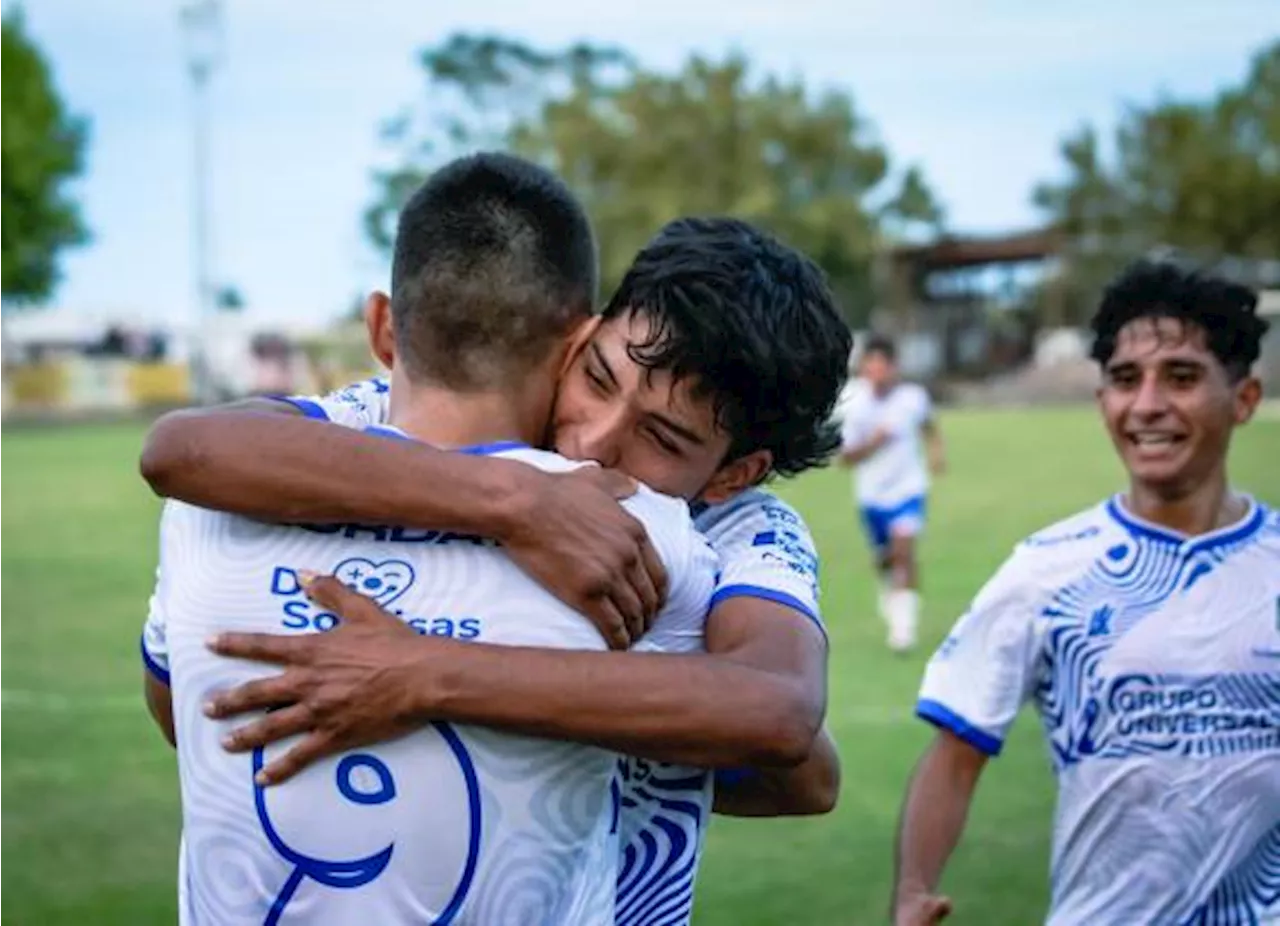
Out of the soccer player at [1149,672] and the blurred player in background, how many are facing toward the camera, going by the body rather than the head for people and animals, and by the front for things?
2

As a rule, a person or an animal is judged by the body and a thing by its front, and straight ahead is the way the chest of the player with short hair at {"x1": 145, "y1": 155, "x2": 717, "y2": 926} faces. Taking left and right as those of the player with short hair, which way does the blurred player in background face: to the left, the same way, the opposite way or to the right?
the opposite way

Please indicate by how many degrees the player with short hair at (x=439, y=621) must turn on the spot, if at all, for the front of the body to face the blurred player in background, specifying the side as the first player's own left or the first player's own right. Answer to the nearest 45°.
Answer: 0° — they already face them

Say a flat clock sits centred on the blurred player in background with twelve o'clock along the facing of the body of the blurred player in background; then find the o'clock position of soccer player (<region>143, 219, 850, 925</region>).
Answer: The soccer player is roughly at 12 o'clock from the blurred player in background.

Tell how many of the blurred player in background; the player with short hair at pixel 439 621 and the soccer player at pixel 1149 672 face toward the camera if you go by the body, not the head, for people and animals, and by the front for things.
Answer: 2

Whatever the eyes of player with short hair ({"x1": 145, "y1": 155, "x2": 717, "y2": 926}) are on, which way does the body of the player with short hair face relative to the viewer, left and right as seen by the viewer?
facing away from the viewer

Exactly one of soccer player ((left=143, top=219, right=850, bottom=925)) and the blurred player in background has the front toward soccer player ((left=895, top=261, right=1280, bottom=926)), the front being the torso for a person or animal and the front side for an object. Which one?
the blurred player in background

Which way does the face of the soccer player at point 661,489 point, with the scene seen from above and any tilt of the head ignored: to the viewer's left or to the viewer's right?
to the viewer's left

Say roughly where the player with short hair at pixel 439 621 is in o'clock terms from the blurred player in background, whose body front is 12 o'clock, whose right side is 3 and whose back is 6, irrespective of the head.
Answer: The player with short hair is roughly at 12 o'clock from the blurred player in background.

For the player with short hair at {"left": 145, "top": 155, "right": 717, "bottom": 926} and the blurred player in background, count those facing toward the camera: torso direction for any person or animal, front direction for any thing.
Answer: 1

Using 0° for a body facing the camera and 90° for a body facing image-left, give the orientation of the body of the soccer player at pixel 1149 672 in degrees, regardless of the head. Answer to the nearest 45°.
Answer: approximately 0°

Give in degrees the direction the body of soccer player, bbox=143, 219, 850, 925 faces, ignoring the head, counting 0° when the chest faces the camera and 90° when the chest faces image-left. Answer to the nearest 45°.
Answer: approximately 45°

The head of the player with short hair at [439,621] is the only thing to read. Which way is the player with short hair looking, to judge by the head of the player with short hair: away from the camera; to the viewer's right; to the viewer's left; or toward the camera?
away from the camera
